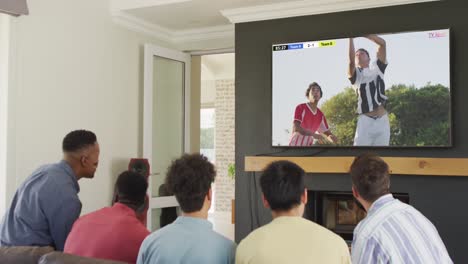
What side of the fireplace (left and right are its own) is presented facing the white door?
right

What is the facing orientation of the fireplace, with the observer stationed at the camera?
facing the viewer

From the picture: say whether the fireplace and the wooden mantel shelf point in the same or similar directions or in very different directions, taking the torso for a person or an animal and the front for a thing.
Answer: same or similar directions

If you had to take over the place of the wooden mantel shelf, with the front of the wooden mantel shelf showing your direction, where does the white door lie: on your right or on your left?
on your right

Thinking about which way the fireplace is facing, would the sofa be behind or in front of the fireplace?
in front

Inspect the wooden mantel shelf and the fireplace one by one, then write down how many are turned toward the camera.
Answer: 2
